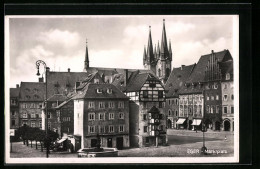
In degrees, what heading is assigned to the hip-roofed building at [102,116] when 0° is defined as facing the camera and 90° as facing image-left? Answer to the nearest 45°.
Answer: approximately 0°

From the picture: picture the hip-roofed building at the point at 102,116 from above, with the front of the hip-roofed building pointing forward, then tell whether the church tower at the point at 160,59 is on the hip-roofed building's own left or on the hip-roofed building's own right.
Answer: on the hip-roofed building's own left

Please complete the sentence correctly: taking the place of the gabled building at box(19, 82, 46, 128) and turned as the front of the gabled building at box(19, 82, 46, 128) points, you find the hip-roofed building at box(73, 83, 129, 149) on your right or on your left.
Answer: on your left

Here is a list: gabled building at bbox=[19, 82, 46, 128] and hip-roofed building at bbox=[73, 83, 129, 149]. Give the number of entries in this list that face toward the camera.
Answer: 2
